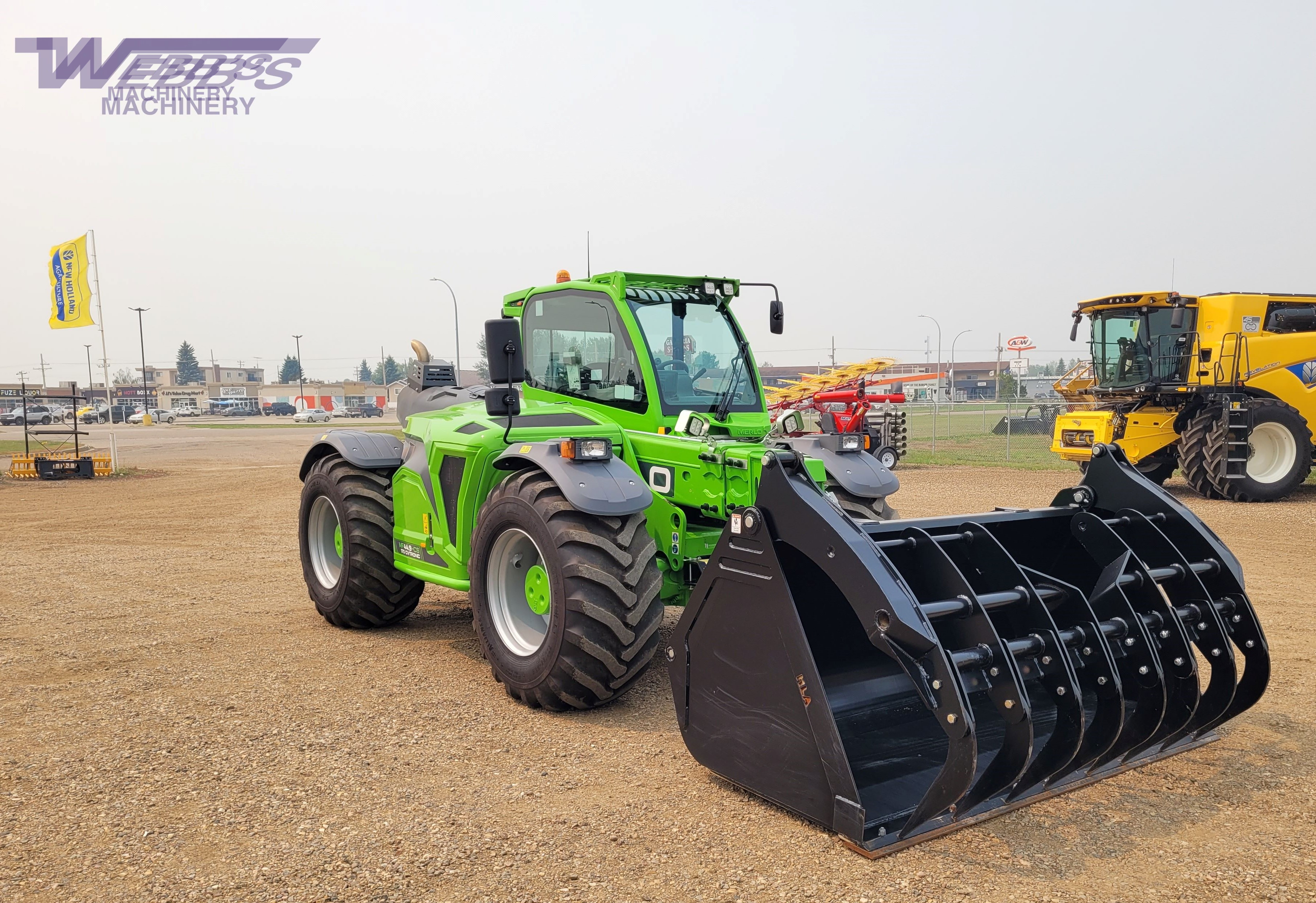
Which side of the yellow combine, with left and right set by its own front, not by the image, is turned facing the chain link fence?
right

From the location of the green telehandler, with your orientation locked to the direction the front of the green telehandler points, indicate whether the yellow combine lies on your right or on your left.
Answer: on your left

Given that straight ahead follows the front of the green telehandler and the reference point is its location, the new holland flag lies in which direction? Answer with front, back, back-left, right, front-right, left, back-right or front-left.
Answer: back

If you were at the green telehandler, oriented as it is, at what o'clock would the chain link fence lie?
The chain link fence is roughly at 8 o'clock from the green telehandler.

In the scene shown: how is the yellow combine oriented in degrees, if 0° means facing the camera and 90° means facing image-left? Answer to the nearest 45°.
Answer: approximately 45°

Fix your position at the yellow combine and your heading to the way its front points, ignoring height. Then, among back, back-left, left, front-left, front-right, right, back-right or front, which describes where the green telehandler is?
front-left

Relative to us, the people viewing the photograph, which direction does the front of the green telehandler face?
facing the viewer and to the right of the viewer

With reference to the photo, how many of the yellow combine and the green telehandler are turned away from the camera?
0
